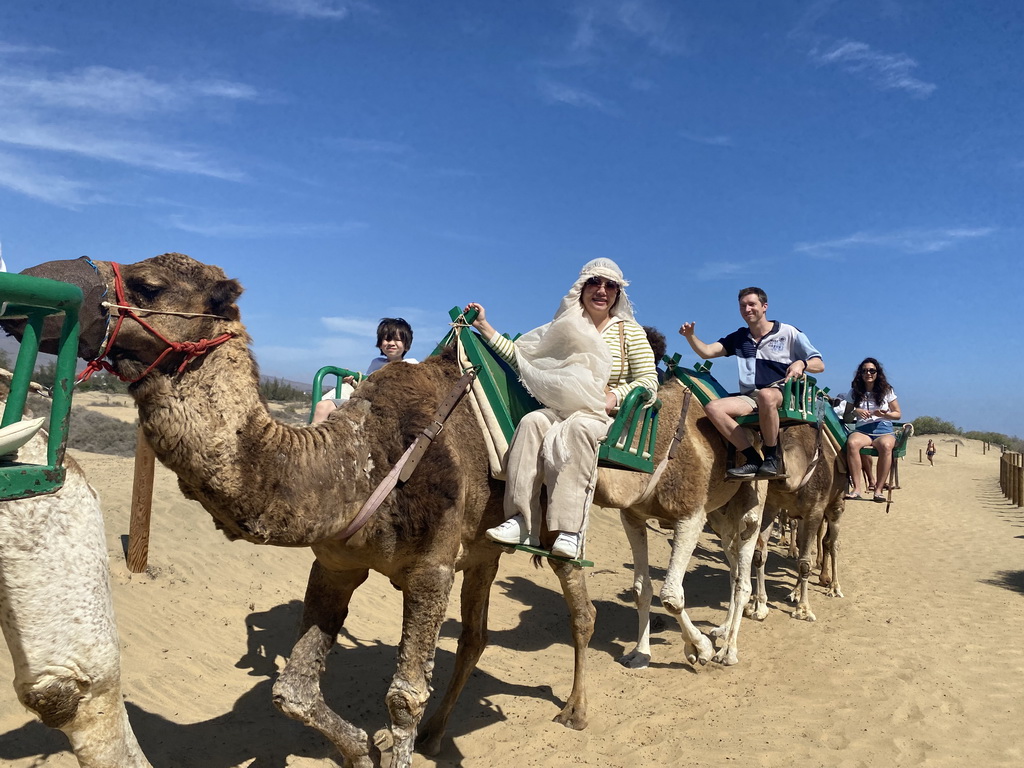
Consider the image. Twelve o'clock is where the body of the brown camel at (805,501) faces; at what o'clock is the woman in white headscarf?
The woman in white headscarf is roughly at 11 o'clock from the brown camel.

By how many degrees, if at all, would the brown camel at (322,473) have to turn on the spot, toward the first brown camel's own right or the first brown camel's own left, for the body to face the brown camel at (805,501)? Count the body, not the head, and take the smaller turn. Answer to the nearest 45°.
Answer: approximately 180°

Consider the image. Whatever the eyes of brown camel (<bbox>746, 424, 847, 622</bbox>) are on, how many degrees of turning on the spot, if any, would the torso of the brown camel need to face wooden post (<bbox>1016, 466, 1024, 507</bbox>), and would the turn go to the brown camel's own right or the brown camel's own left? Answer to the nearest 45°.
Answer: approximately 135° to the brown camel's own right

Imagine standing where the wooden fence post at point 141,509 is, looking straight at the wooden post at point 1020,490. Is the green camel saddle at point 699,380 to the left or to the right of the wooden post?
right

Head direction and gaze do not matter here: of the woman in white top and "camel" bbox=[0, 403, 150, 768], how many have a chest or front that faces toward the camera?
1

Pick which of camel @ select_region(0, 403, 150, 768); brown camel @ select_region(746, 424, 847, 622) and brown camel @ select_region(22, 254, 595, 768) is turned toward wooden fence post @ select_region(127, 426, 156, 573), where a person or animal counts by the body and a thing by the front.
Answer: brown camel @ select_region(746, 424, 847, 622)

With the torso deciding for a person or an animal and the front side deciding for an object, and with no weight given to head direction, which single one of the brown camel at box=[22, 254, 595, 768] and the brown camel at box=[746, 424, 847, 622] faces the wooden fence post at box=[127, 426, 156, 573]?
the brown camel at box=[746, 424, 847, 622]

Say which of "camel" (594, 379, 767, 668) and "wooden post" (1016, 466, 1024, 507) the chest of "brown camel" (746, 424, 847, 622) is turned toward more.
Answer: the camel

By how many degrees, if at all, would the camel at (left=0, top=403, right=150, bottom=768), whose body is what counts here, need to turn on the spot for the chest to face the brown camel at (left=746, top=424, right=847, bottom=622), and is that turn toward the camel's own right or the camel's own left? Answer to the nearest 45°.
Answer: approximately 135° to the camel's own right

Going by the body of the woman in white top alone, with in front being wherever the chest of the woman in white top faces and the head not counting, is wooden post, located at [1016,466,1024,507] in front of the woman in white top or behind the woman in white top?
behind

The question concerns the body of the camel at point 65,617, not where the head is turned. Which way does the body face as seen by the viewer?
to the viewer's left
